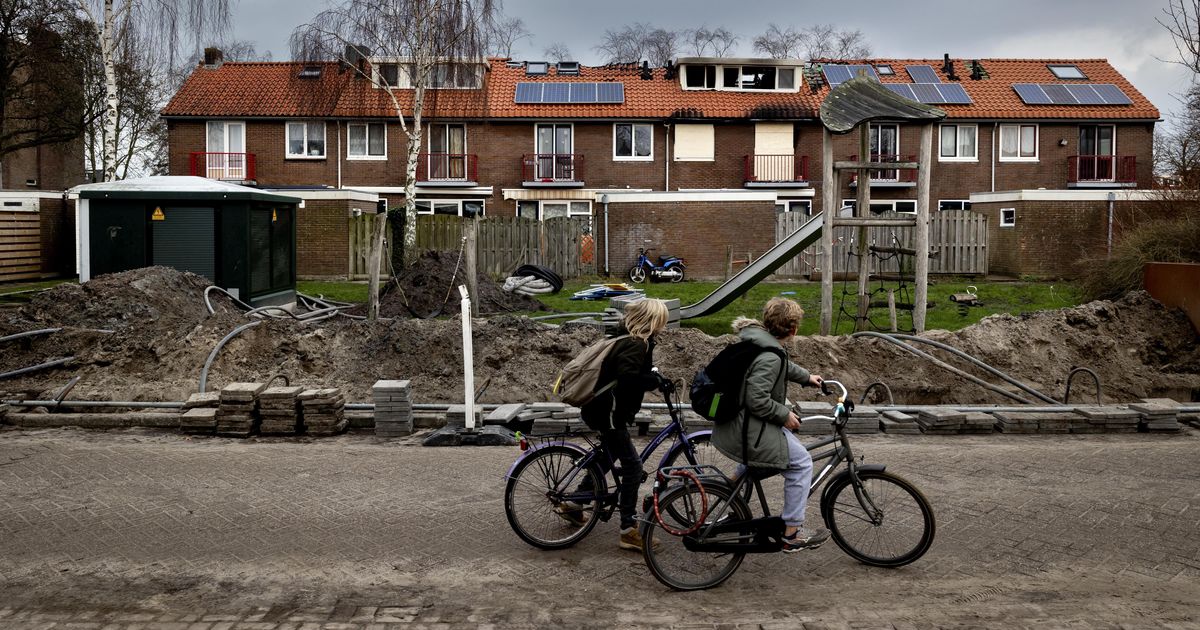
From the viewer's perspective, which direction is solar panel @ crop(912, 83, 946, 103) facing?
toward the camera

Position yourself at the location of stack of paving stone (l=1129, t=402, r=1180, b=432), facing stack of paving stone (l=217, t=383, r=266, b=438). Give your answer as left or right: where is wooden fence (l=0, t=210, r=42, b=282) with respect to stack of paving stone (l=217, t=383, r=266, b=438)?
right

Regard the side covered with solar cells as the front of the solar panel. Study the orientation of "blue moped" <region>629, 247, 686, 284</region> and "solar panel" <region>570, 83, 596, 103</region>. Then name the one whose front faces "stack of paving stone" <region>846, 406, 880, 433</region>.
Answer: the solar panel

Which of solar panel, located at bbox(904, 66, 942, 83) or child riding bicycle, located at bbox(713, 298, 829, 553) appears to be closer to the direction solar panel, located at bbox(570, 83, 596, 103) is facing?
the child riding bicycle

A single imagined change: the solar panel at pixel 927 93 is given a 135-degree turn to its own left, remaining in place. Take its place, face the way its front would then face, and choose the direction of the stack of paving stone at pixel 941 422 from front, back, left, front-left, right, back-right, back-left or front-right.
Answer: back-right

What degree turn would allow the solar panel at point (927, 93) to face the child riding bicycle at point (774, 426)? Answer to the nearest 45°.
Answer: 0° — it already faces them

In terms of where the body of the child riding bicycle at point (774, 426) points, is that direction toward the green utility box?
no

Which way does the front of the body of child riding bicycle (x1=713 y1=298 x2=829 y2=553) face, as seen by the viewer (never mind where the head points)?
to the viewer's right

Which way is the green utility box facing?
toward the camera

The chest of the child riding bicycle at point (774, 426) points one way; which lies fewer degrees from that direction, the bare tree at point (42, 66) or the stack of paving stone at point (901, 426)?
the stack of paving stone

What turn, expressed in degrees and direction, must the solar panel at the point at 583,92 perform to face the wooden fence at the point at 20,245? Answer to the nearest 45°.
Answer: approximately 45° to its right

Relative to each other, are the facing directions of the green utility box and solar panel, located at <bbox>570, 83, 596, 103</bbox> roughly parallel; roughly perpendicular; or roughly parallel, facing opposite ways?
roughly parallel

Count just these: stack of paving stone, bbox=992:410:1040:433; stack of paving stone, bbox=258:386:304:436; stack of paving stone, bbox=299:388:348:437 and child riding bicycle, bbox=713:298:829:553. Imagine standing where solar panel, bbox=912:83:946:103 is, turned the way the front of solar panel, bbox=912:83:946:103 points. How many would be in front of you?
4

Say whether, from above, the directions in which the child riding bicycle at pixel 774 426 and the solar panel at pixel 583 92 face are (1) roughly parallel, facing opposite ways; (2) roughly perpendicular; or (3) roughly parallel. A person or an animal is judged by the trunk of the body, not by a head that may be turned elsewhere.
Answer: roughly perpendicular

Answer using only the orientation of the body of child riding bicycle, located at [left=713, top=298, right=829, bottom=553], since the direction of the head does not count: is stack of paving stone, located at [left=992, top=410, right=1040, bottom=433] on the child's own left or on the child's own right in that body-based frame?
on the child's own left

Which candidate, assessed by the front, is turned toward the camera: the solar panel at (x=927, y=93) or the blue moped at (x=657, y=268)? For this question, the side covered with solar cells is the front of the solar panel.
the solar panel

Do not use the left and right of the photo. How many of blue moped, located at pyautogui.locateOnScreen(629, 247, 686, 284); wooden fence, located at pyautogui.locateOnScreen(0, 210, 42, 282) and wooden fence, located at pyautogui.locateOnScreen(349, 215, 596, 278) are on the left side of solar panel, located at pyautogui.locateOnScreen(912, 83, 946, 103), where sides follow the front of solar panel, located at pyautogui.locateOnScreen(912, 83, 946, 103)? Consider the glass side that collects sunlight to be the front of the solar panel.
0

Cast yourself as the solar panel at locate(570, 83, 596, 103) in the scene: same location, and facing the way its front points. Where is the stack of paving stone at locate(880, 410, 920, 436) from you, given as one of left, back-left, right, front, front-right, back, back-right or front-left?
front

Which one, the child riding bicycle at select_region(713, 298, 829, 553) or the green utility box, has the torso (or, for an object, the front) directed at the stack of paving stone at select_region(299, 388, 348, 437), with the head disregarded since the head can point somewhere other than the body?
the green utility box
